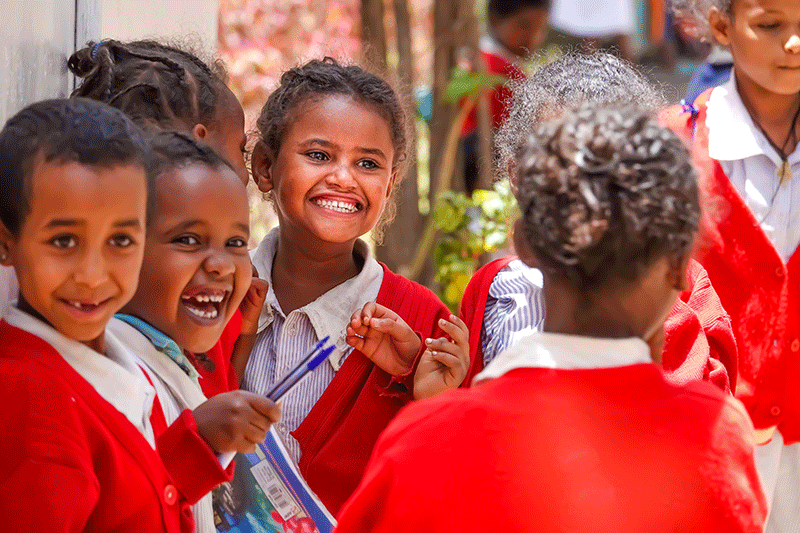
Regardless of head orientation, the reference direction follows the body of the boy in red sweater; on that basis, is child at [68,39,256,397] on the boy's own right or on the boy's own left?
on the boy's own left

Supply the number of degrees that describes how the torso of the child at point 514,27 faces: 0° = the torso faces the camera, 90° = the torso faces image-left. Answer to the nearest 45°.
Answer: approximately 315°

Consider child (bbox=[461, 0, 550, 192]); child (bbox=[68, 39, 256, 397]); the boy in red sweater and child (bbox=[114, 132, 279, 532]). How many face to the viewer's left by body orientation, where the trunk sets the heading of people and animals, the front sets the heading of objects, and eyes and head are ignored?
0

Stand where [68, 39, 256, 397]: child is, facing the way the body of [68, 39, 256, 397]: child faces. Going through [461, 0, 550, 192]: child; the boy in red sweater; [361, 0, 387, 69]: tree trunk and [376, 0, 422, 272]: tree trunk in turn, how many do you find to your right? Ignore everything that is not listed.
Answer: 1

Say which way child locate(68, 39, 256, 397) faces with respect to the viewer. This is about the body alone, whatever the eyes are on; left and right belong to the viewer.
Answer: facing to the right of the viewer

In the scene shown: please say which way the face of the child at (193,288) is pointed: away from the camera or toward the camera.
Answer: toward the camera

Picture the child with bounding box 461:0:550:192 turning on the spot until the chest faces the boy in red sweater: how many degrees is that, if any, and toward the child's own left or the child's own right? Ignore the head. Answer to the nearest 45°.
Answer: approximately 45° to the child's own right

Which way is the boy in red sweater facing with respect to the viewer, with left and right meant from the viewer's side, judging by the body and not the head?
facing the viewer and to the right of the viewer

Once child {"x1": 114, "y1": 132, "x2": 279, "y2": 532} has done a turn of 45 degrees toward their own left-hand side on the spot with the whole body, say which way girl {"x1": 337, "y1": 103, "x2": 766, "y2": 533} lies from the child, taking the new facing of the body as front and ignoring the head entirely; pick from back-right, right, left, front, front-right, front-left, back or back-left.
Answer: front-right
